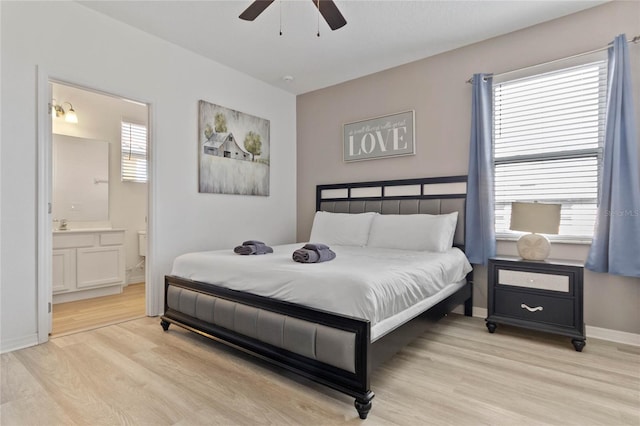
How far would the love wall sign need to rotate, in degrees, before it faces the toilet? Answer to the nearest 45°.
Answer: approximately 45° to its right

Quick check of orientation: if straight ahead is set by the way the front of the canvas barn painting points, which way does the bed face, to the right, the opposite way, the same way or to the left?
to the right

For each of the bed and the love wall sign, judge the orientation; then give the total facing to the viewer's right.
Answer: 0

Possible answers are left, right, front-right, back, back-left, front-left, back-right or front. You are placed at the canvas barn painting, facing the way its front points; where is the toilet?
back

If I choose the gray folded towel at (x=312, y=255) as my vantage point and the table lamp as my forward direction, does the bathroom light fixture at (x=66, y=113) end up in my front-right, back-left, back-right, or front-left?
back-left

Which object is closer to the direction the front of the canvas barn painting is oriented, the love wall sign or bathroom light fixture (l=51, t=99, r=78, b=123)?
the love wall sign

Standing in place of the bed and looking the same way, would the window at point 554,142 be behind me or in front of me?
behind

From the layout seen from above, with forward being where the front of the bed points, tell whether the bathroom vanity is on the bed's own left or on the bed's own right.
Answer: on the bed's own right

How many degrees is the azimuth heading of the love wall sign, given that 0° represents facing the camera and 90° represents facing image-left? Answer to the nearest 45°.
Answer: approximately 45°

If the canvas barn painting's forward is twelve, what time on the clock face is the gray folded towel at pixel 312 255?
The gray folded towel is roughly at 1 o'clock from the canvas barn painting.

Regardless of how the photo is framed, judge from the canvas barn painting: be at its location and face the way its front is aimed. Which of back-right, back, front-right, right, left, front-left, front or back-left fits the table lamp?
front

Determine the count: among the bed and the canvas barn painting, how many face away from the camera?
0

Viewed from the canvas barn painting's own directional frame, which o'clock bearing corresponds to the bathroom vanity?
The bathroom vanity is roughly at 5 o'clock from the canvas barn painting.

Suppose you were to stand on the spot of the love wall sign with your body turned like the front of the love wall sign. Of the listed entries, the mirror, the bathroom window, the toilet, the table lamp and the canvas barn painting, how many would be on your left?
1

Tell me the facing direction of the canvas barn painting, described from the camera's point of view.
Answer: facing the viewer and to the right of the viewer

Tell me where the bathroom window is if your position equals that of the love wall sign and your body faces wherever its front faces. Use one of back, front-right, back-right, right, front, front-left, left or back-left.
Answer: front-right

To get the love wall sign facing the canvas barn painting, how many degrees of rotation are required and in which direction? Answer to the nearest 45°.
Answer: approximately 45° to its right
